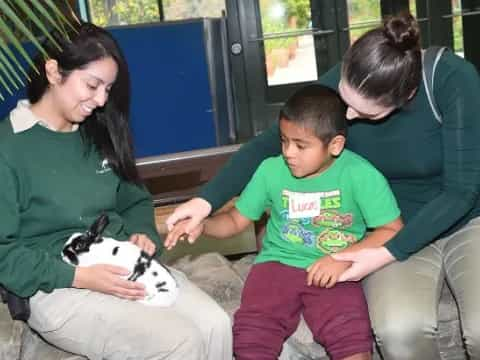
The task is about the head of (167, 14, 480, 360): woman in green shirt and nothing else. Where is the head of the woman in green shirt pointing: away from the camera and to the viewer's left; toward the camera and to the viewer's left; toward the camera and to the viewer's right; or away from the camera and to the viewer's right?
toward the camera and to the viewer's left

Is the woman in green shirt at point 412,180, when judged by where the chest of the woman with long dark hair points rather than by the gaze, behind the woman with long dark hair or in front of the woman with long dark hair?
in front

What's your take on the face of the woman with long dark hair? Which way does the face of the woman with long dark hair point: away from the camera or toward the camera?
toward the camera

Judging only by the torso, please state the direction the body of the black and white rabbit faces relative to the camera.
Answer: to the viewer's left

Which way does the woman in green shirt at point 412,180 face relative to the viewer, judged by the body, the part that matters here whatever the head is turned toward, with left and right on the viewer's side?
facing the viewer and to the left of the viewer

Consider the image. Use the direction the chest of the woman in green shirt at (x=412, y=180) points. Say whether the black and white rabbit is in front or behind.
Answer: in front

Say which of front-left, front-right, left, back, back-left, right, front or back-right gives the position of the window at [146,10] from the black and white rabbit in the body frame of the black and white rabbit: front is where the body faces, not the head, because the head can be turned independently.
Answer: right

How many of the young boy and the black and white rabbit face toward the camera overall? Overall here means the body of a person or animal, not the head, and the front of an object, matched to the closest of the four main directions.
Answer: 1

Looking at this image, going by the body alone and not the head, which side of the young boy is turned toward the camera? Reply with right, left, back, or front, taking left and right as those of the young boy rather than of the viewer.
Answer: front

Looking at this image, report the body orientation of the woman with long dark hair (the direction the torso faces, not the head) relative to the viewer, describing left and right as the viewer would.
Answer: facing the viewer and to the right of the viewer

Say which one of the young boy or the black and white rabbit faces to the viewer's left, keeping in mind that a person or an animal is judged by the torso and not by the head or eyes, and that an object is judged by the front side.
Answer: the black and white rabbit

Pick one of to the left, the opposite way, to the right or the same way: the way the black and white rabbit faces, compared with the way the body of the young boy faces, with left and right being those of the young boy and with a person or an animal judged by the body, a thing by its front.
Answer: to the right

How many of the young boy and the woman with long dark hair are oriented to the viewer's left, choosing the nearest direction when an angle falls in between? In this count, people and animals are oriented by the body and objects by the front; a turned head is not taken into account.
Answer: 0
